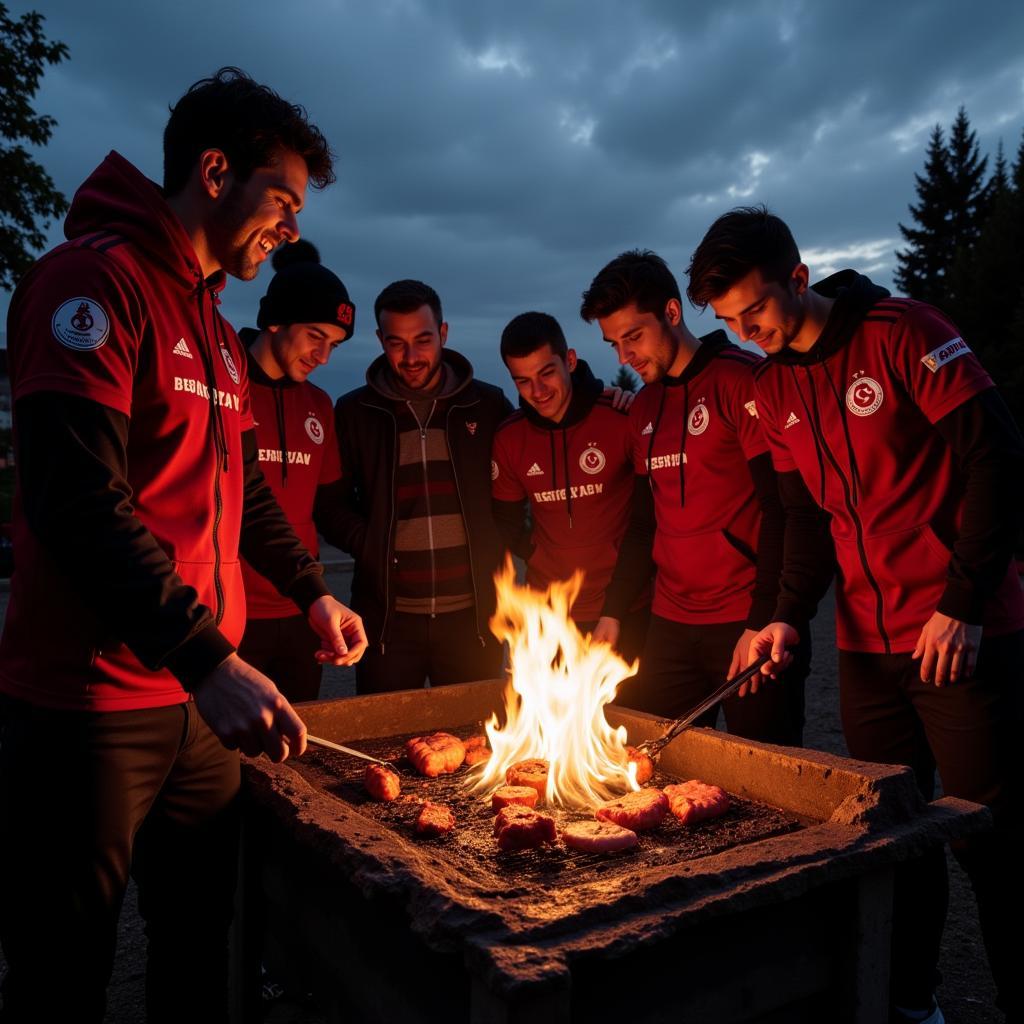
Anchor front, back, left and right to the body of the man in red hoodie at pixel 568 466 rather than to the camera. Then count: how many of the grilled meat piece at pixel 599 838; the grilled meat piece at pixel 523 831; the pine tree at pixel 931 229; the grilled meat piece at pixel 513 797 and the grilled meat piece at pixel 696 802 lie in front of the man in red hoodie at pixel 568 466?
4

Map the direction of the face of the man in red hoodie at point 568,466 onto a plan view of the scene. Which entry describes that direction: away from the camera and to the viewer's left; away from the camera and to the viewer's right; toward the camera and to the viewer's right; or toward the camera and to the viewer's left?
toward the camera and to the viewer's left

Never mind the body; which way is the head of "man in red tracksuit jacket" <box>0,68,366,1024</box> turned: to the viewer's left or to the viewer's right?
to the viewer's right

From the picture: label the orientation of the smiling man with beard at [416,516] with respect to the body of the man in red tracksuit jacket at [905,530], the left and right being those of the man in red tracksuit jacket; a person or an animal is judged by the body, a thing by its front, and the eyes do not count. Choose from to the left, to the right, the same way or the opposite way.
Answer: to the left

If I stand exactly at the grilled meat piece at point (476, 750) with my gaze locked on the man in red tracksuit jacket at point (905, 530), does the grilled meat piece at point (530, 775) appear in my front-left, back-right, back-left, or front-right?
front-right

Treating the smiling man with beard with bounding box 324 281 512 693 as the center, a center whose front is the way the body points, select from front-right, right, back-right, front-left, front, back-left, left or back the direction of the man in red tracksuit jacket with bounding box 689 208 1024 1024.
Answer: front-left

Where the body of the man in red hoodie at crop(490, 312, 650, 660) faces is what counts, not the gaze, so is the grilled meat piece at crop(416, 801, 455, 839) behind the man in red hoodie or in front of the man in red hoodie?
in front

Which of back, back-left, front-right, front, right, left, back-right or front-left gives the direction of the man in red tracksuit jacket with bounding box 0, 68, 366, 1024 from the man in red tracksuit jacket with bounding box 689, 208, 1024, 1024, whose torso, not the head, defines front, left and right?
front

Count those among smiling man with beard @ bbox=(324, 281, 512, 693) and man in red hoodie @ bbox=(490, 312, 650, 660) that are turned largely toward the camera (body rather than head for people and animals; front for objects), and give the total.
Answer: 2

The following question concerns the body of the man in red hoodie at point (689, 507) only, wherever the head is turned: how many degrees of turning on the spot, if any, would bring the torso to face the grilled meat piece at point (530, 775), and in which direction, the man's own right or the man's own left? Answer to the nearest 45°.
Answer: approximately 45° to the man's own left

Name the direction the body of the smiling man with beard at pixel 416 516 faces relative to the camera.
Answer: toward the camera

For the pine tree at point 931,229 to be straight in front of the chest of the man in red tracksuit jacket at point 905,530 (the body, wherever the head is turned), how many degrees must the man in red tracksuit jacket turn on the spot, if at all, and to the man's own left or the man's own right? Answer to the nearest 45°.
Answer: approximately 135° to the man's own right

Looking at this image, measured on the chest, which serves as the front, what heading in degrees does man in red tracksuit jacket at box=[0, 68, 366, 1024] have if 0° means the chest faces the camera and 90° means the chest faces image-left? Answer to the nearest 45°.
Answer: approximately 315°

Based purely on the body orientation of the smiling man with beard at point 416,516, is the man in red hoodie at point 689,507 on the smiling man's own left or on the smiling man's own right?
on the smiling man's own left

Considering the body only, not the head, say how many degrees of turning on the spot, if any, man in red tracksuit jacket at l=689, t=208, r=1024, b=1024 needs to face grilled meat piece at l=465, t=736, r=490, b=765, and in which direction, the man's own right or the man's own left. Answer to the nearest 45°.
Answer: approximately 45° to the man's own right
